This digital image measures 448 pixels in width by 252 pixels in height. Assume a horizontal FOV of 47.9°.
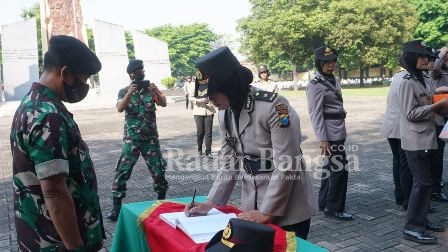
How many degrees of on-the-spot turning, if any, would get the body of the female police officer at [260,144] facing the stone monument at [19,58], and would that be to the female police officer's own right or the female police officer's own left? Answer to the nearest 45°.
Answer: approximately 90° to the female police officer's own right

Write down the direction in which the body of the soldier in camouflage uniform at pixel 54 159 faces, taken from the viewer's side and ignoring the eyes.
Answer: to the viewer's right

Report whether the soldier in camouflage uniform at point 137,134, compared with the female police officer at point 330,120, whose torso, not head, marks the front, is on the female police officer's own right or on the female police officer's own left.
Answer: on the female police officer's own right

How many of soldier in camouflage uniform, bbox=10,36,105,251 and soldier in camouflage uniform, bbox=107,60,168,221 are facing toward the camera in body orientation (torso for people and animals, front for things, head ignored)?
1

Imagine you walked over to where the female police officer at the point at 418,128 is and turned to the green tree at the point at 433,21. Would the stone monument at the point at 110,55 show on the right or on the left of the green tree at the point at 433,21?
left

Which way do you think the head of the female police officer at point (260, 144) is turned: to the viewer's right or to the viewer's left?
to the viewer's left

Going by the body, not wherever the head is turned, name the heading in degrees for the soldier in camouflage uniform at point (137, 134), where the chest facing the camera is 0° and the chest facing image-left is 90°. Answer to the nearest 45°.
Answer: approximately 0°

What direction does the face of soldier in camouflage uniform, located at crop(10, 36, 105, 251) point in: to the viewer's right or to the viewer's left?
to the viewer's right

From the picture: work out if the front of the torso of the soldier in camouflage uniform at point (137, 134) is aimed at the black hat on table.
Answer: yes

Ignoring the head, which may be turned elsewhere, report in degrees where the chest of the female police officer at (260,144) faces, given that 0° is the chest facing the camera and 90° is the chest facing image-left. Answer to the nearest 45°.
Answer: approximately 45°
